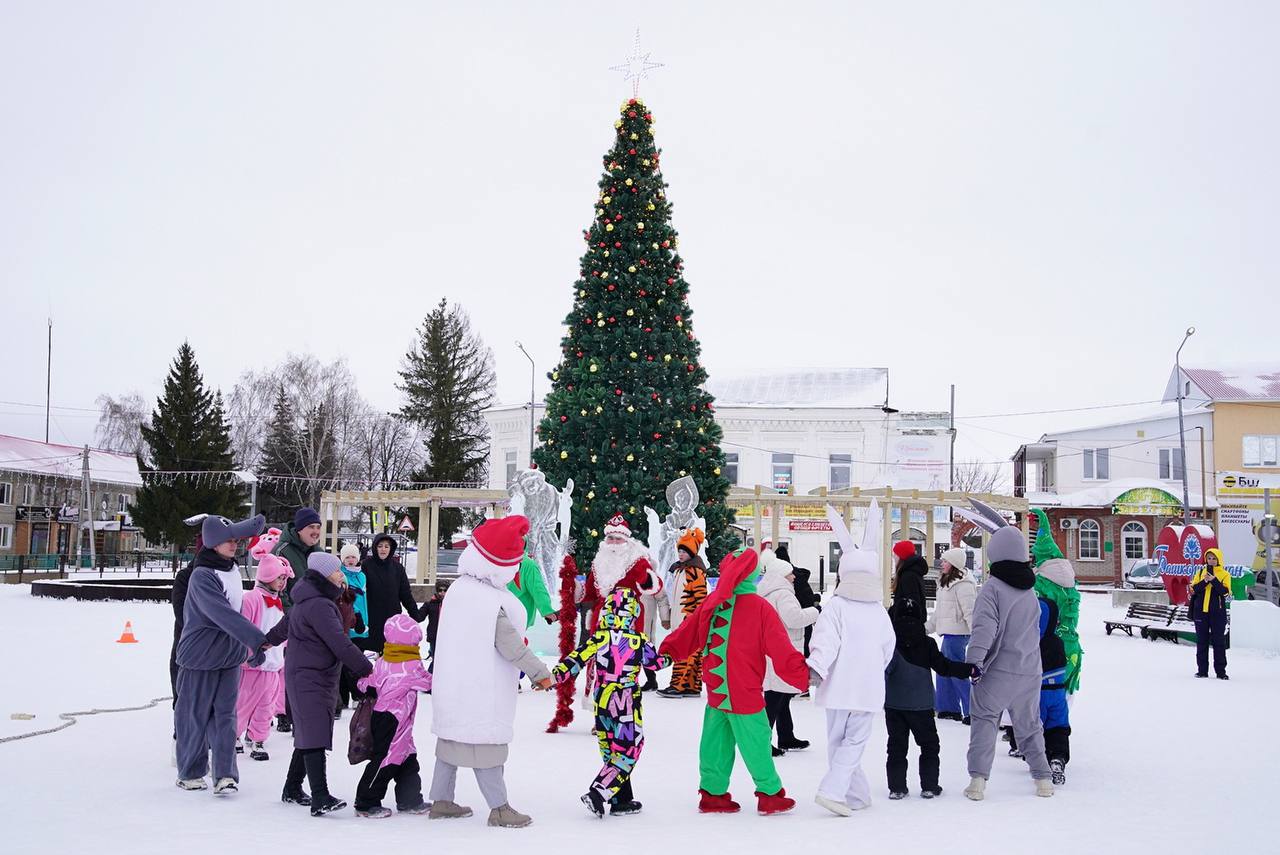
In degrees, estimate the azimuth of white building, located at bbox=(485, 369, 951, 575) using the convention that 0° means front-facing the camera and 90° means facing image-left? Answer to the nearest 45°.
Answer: approximately 0°

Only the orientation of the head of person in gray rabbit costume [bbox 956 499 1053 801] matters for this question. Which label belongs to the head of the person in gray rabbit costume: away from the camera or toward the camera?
away from the camera

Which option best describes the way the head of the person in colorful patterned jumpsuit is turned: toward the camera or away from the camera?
away from the camera

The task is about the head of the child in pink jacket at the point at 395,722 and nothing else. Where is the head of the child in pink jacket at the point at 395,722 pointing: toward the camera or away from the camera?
away from the camera

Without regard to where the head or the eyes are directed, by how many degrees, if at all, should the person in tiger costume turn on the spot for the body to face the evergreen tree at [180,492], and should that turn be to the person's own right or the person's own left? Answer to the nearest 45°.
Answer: approximately 90° to the person's own right

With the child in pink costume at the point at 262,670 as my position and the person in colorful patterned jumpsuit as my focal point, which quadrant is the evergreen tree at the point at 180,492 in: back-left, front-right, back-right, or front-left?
back-left
